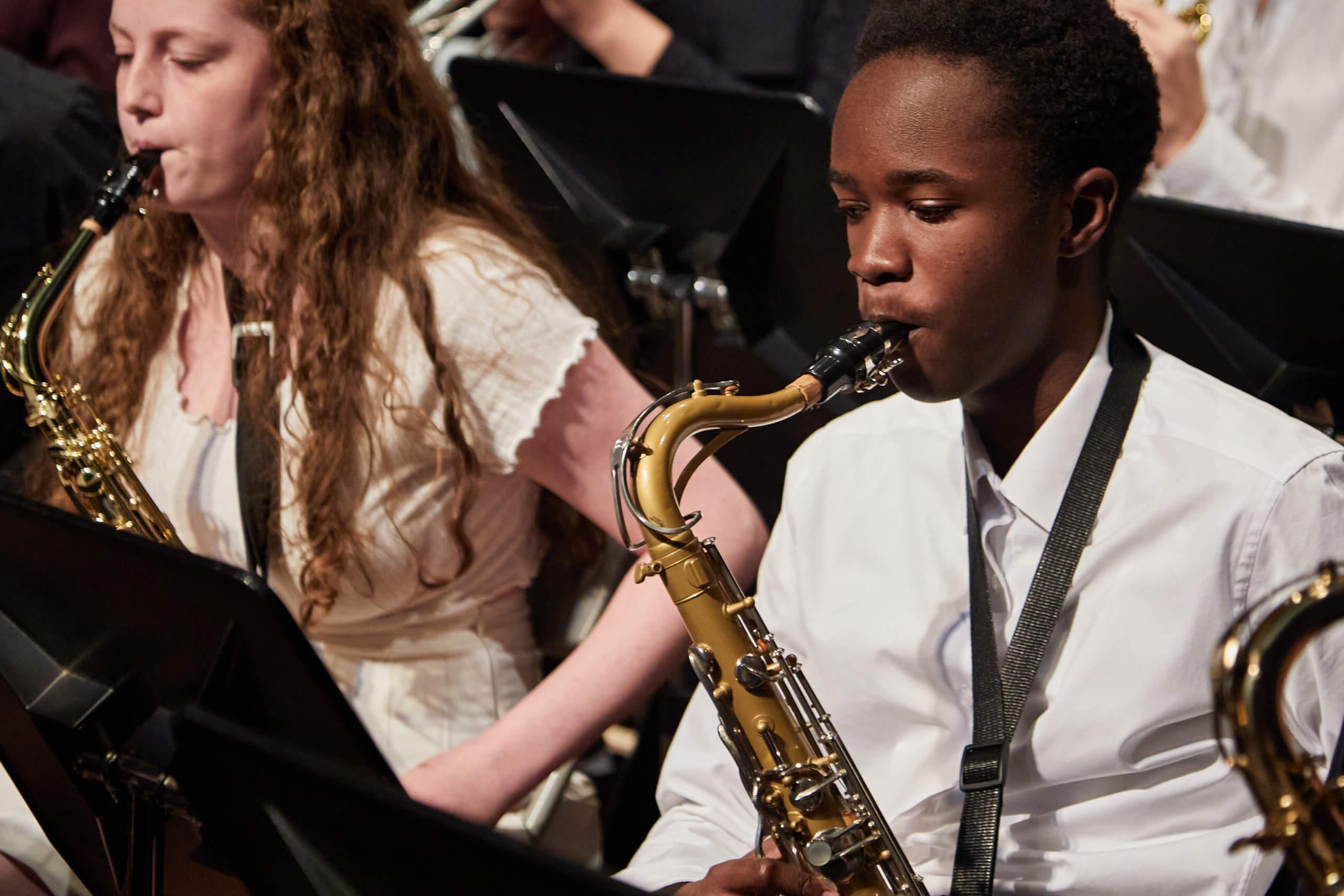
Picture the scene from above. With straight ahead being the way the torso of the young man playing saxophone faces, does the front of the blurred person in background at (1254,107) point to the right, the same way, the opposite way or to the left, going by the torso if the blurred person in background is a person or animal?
the same way

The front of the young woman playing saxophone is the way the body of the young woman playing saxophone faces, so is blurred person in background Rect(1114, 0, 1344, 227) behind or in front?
behind

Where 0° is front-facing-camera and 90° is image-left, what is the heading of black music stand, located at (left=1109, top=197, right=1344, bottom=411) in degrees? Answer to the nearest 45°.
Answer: approximately 225°

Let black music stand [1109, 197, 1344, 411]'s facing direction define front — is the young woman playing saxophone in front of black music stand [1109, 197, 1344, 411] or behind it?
behind

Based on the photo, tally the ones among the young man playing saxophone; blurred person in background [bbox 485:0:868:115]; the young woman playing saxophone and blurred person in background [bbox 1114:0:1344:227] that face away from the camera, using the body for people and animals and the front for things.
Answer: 0

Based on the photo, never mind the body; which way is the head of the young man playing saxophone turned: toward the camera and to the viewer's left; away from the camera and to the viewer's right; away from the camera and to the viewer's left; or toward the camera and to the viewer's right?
toward the camera and to the viewer's left

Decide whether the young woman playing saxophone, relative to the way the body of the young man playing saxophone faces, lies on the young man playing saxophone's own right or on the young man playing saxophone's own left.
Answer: on the young man playing saxophone's own right

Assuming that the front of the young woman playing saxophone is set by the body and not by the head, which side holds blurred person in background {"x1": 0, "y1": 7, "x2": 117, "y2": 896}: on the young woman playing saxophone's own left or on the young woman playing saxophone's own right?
on the young woman playing saxophone's own right

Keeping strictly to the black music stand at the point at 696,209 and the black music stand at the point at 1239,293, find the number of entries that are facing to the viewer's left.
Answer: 0

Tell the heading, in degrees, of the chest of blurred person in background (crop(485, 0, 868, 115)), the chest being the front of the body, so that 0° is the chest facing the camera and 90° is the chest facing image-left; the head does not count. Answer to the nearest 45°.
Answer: approximately 45°

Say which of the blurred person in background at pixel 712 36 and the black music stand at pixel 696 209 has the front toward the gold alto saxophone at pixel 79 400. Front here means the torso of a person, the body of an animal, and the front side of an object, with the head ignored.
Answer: the blurred person in background

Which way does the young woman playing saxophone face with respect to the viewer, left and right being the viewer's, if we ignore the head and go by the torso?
facing the viewer and to the left of the viewer

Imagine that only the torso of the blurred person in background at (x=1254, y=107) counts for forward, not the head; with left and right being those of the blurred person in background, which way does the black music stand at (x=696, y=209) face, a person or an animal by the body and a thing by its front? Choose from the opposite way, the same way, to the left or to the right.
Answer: the opposite way
